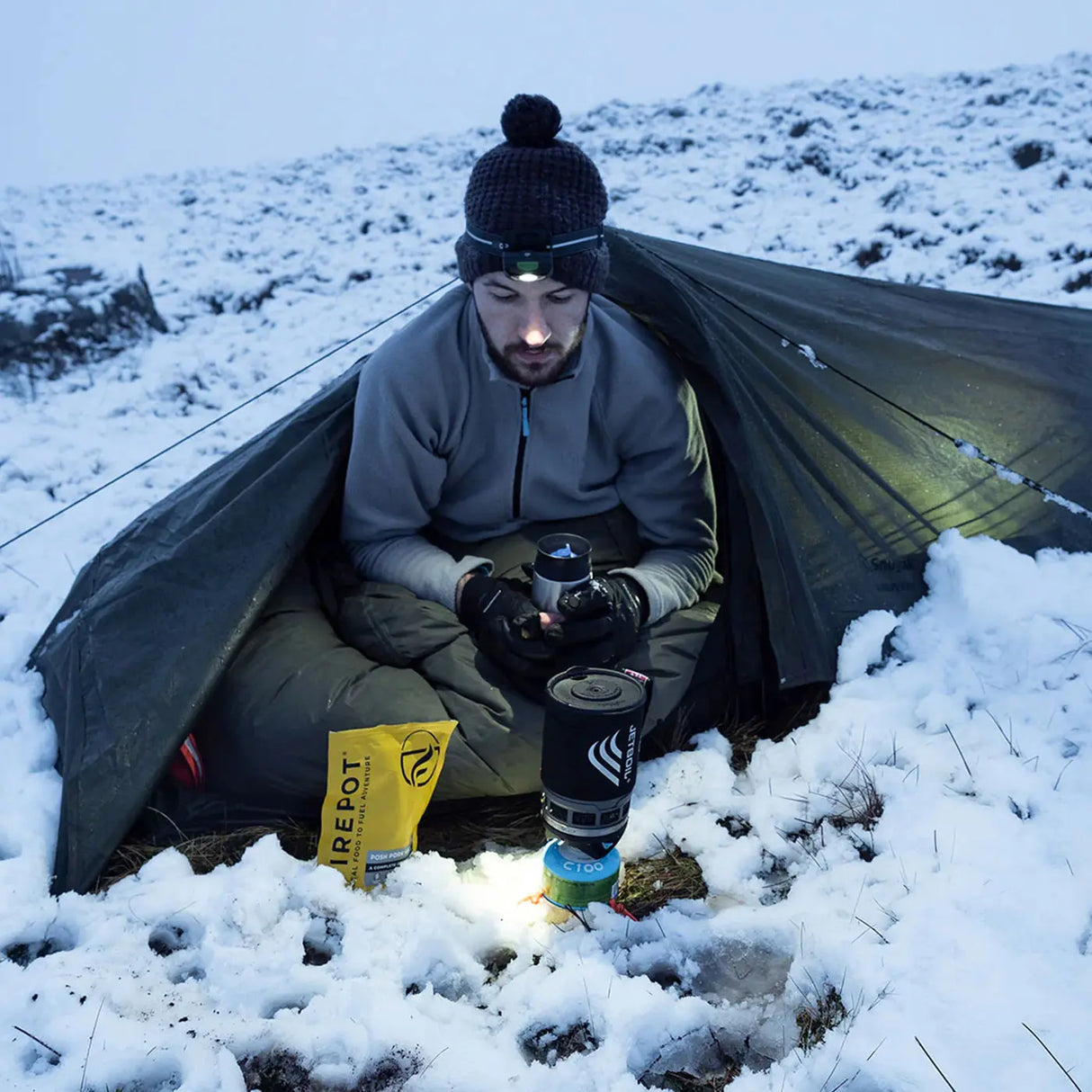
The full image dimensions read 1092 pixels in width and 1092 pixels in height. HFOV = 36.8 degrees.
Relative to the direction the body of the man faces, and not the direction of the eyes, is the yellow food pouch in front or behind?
in front

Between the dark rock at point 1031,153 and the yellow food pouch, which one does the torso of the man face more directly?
the yellow food pouch

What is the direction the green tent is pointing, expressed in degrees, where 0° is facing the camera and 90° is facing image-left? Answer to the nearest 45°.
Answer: approximately 0°

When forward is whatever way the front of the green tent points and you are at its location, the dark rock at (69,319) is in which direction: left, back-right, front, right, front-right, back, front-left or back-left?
back-right

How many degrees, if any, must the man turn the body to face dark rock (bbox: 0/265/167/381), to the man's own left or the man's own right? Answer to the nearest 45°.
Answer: approximately 135° to the man's own right
